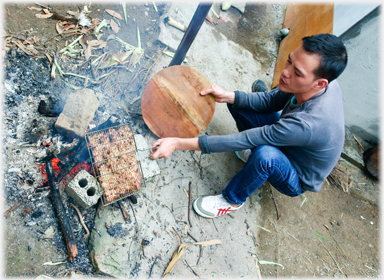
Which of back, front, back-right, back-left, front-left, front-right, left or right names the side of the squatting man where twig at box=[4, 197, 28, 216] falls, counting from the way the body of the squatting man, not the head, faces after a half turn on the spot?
back-right

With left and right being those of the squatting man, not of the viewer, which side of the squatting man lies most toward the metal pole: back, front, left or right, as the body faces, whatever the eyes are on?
right

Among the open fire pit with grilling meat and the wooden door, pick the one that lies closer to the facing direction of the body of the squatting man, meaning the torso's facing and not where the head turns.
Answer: the open fire pit with grilling meat

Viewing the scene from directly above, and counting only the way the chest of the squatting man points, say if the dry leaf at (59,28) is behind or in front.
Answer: in front

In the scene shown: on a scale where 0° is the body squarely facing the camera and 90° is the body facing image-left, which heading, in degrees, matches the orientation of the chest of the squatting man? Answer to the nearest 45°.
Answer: approximately 90°

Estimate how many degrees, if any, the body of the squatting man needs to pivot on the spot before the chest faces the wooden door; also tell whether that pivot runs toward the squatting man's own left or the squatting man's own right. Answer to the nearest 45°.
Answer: approximately 90° to the squatting man's own right

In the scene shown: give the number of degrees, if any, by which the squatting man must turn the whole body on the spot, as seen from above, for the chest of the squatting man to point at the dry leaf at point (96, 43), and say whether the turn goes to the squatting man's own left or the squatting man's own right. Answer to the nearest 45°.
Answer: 0° — they already face it
